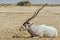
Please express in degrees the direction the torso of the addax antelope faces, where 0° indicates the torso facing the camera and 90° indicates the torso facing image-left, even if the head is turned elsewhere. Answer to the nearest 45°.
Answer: approximately 90°
